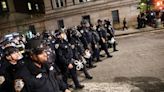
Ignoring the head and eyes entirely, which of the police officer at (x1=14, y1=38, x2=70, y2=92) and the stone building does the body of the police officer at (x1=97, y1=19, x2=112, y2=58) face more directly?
the police officer

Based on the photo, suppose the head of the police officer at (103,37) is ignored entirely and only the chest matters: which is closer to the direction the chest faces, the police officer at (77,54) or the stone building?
the police officer
